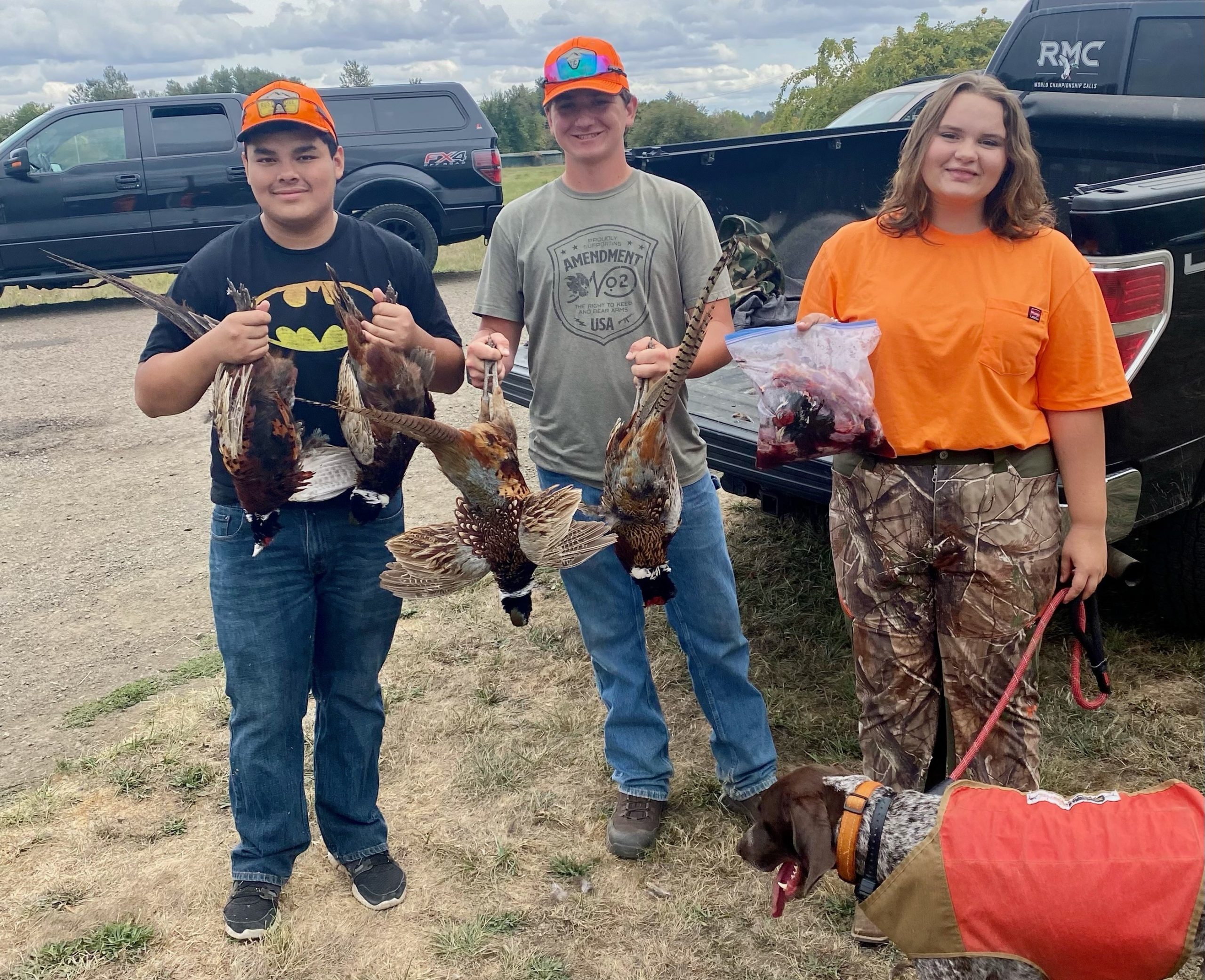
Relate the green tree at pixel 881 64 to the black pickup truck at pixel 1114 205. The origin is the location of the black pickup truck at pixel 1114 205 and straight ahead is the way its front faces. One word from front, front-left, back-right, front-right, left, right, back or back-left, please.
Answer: front-left

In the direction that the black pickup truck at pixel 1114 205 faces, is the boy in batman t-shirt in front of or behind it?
behind

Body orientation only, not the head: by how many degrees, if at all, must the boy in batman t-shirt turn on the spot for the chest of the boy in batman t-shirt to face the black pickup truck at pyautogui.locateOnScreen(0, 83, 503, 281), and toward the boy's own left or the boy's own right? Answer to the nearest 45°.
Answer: approximately 180°

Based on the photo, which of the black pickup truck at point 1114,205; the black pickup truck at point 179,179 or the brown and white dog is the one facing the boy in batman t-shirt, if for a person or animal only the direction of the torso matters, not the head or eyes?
the brown and white dog

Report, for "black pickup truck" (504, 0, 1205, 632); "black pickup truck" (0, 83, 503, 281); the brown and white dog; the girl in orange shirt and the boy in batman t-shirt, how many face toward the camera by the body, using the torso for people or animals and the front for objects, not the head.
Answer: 2

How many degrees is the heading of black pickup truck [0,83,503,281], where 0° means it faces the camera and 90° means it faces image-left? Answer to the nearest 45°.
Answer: approximately 90°

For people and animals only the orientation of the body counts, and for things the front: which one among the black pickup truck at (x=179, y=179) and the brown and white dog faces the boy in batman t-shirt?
the brown and white dog

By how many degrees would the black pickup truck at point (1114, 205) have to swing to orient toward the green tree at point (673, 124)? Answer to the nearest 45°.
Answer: approximately 45° to its left

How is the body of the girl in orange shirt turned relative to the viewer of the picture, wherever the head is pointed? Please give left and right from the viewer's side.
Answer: facing the viewer

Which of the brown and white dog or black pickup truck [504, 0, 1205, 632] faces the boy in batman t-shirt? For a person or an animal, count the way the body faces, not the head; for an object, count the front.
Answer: the brown and white dog

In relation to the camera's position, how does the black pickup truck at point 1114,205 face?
facing away from the viewer and to the right of the viewer

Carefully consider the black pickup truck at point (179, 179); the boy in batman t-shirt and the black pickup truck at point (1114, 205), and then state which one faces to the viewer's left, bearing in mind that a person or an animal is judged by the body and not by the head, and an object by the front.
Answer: the black pickup truck at point (179, 179)

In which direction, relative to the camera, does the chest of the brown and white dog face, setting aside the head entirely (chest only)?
to the viewer's left

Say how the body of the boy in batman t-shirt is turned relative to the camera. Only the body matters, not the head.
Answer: toward the camera

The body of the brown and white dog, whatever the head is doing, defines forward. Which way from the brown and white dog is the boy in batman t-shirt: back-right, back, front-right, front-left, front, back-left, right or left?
front

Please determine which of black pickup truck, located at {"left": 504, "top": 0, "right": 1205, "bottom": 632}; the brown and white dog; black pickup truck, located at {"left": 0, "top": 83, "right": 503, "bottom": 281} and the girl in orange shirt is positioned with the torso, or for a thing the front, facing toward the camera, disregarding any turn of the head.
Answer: the girl in orange shirt
